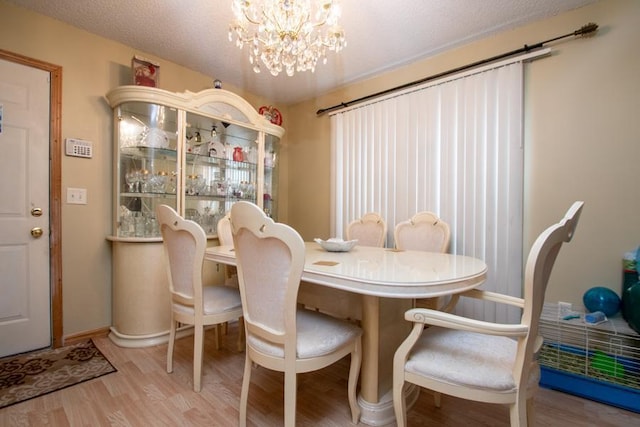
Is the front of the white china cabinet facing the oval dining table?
yes

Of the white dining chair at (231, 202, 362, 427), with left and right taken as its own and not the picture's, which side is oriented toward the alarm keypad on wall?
left

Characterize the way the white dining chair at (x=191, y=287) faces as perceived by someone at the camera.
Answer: facing away from the viewer and to the right of the viewer

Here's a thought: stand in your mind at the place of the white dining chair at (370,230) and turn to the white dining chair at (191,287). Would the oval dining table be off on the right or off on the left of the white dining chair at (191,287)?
left

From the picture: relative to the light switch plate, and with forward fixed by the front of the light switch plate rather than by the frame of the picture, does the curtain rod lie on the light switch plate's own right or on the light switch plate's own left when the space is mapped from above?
on the light switch plate's own left
